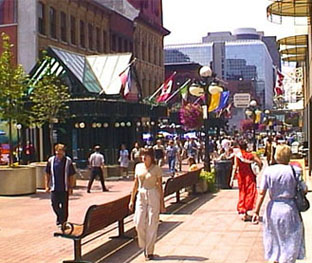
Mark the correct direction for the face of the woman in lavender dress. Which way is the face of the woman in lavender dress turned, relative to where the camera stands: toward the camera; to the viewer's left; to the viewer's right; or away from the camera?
away from the camera

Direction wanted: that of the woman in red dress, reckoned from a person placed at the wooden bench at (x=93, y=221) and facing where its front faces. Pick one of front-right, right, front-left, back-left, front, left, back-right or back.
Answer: right

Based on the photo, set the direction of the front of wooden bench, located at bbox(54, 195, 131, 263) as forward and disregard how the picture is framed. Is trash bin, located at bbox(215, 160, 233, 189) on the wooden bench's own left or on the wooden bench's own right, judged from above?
on the wooden bench's own right

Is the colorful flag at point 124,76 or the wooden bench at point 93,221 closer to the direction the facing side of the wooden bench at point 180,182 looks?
the colorful flag

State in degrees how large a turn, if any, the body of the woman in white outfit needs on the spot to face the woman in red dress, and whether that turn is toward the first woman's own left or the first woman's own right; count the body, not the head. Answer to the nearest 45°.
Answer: approximately 135° to the first woman's own left

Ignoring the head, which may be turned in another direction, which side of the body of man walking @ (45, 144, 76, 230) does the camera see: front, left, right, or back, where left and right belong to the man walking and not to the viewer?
front

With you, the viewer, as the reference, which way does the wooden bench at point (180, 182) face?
facing away from the viewer and to the left of the viewer

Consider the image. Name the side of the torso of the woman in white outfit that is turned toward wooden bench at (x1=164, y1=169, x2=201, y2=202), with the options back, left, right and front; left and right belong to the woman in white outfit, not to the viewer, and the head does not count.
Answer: back

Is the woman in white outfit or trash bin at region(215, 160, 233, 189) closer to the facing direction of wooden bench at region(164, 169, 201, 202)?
the trash bin

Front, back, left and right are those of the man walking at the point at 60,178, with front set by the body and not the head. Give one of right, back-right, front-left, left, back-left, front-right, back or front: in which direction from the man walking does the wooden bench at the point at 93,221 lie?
front

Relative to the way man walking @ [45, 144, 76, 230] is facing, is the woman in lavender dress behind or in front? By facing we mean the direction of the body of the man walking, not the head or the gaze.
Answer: in front

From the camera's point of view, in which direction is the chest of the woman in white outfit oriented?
toward the camera

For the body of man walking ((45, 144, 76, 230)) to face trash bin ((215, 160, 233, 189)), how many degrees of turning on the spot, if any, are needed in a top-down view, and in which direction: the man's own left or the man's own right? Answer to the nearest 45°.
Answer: approximately 135° to the man's own left
